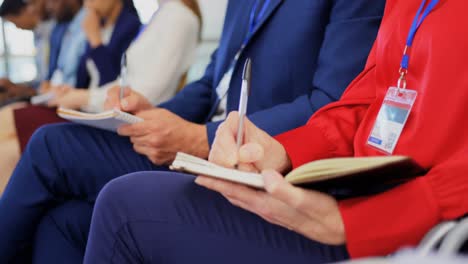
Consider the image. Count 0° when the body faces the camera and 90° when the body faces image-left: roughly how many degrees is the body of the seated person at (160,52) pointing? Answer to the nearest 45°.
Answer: approximately 45°

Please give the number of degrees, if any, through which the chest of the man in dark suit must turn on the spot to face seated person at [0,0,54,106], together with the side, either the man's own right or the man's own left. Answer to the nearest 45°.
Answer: approximately 90° to the man's own right

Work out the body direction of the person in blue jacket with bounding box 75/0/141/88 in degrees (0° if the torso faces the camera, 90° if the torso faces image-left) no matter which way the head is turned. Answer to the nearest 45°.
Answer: approximately 45°

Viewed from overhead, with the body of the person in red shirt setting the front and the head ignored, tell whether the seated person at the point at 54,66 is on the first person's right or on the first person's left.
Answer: on the first person's right

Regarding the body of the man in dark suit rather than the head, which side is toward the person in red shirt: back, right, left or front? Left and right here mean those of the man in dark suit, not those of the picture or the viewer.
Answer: left

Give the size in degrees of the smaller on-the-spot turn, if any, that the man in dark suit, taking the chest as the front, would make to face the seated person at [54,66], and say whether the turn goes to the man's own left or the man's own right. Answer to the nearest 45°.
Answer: approximately 90° to the man's own right

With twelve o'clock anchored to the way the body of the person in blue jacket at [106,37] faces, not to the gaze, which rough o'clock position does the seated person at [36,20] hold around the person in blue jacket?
The seated person is roughly at 4 o'clock from the person in blue jacket.

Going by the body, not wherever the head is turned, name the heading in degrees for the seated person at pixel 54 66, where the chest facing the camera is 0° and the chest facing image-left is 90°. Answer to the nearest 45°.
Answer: approximately 45°

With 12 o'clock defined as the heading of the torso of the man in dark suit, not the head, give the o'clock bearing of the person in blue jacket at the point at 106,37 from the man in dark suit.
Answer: The person in blue jacket is roughly at 4 o'clock from the man in dark suit.

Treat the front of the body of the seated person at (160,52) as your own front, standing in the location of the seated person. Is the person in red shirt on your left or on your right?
on your left
